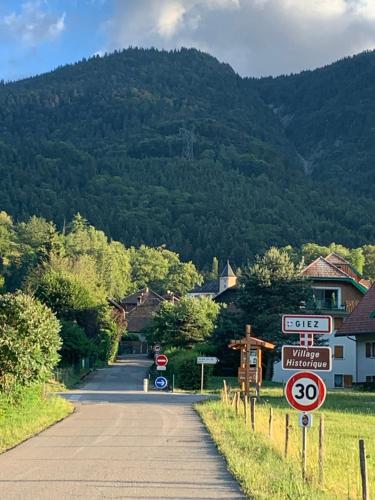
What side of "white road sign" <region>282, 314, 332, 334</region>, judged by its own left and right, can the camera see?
front

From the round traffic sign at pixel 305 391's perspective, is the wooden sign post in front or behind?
behind

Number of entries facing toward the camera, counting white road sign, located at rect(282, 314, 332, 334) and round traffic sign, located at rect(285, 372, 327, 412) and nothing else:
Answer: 2

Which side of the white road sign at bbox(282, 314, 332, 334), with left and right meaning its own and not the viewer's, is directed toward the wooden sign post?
back

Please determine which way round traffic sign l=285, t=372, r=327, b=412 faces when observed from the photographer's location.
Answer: facing the viewer

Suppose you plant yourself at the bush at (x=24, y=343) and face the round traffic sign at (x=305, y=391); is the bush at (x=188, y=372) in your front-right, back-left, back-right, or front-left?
back-left

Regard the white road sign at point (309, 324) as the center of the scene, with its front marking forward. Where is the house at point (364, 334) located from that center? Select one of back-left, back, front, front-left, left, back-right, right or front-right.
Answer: back

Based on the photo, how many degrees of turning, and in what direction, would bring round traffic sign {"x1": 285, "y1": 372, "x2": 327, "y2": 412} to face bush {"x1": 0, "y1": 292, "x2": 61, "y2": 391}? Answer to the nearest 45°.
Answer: approximately 135° to its right
